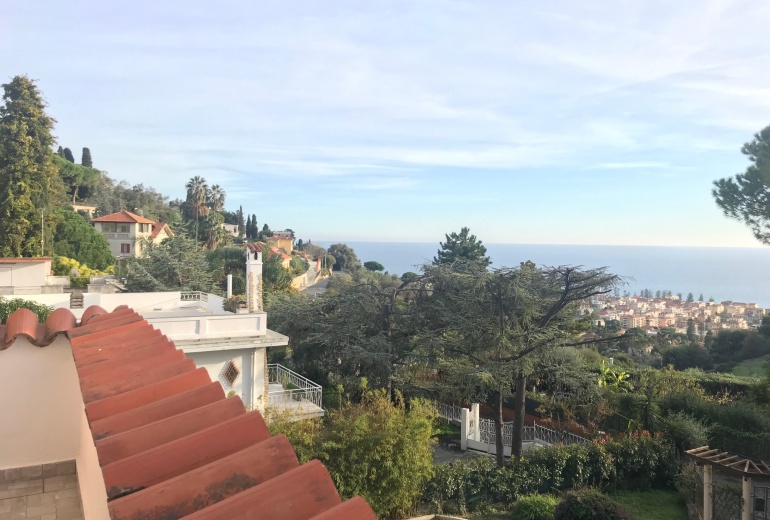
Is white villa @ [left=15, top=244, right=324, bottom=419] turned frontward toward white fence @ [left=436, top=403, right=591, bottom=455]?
yes

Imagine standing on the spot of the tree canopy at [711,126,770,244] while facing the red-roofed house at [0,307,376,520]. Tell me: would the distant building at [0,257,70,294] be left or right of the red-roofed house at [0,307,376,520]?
right

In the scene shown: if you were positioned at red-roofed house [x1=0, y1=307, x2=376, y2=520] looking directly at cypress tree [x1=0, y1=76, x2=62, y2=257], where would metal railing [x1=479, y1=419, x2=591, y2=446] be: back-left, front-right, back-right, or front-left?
front-right

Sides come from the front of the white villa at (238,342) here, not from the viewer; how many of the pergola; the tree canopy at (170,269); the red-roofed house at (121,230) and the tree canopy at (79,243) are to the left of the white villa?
3

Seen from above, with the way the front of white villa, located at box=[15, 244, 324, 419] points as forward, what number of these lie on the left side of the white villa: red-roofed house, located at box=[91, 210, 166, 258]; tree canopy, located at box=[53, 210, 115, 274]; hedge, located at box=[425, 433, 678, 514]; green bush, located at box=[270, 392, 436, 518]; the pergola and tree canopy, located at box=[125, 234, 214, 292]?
3

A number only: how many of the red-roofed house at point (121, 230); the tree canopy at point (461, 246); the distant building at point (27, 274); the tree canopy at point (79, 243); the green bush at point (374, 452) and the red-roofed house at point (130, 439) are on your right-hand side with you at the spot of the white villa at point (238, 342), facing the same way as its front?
2

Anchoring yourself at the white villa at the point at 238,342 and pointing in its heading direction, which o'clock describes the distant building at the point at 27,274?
The distant building is roughly at 8 o'clock from the white villa.

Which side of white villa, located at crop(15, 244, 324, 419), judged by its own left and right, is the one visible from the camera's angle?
right

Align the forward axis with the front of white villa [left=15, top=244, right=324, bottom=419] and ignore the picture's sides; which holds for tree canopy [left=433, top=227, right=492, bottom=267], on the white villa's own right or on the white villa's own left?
on the white villa's own left

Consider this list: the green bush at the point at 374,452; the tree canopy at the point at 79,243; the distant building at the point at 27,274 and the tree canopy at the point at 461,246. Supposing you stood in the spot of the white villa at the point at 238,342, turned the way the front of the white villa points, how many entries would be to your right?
1

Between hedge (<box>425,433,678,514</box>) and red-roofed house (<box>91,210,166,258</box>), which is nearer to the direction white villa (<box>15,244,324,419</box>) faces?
the hedge

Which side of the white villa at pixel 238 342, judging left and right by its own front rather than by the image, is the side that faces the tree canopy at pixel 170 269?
left

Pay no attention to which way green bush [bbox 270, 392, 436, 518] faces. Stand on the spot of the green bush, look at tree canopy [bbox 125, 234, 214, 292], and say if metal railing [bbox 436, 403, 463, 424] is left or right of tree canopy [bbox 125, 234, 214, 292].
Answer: right
